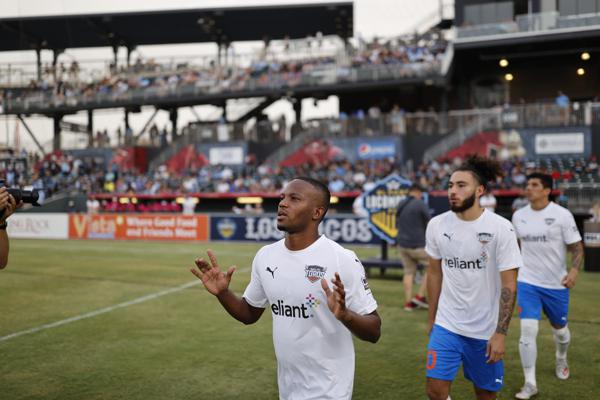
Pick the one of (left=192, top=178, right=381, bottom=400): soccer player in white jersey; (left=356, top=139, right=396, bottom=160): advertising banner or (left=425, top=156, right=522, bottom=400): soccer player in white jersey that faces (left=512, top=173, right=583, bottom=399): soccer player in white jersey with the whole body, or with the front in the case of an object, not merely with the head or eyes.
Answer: the advertising banner

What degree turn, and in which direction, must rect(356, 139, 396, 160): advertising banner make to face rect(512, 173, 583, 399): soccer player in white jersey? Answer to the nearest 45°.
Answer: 0° — it already faces them

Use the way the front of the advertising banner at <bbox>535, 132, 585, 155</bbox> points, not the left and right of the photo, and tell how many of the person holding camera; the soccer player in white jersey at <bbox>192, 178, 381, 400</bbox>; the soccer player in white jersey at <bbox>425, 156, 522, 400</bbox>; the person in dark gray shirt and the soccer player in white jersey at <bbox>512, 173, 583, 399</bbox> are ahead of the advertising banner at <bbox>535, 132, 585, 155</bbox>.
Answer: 5

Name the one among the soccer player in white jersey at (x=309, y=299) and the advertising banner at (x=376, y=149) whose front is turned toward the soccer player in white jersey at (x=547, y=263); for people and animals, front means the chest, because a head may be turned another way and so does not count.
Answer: the advertising banner

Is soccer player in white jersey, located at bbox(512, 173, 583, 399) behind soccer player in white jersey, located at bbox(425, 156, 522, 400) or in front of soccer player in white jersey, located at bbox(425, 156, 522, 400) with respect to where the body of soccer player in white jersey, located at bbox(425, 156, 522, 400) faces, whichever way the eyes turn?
behind

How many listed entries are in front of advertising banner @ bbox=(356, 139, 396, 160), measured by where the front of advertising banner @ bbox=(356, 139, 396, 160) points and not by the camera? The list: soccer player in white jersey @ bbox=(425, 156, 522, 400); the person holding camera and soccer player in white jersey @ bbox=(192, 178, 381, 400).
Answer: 3

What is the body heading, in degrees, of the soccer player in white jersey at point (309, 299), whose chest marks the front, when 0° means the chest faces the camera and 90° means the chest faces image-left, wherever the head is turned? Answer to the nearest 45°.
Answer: approximately 45°

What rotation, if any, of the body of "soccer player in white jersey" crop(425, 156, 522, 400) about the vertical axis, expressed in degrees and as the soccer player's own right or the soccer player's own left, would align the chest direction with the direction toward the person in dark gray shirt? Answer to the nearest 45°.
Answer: approximately 135° to the soccer player's own right

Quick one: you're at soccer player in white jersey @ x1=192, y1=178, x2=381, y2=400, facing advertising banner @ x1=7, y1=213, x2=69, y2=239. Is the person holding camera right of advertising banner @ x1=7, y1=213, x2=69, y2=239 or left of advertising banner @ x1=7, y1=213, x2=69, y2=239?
left

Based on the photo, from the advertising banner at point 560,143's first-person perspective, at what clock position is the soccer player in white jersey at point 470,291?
The soccer player in white jersey is roughly at 12 o'clock from the advertising banner.

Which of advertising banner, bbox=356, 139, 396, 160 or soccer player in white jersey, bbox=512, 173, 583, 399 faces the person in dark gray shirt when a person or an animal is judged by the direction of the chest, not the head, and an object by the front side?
the advertising banner

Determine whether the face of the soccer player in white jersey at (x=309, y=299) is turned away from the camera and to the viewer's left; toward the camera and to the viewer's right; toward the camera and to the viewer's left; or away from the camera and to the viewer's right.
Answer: toward the camera and to the viewer's left

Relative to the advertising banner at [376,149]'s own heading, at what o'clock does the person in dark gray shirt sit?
The person in dark gray shirt is roughly at 12 o'clock from the advertising banner.

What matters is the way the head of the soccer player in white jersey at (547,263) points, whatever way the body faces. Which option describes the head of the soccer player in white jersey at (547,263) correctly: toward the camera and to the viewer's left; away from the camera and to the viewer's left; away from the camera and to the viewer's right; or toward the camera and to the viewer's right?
toward the camera and to the viewer's left

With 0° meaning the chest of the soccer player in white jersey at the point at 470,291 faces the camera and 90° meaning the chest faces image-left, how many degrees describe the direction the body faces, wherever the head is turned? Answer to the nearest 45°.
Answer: approximately 45°

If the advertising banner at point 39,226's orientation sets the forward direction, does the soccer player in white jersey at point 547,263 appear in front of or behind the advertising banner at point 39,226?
in front

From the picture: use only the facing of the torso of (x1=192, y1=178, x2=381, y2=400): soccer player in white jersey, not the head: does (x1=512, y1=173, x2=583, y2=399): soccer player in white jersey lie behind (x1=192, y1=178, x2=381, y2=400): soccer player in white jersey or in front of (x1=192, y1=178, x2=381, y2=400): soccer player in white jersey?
behind
